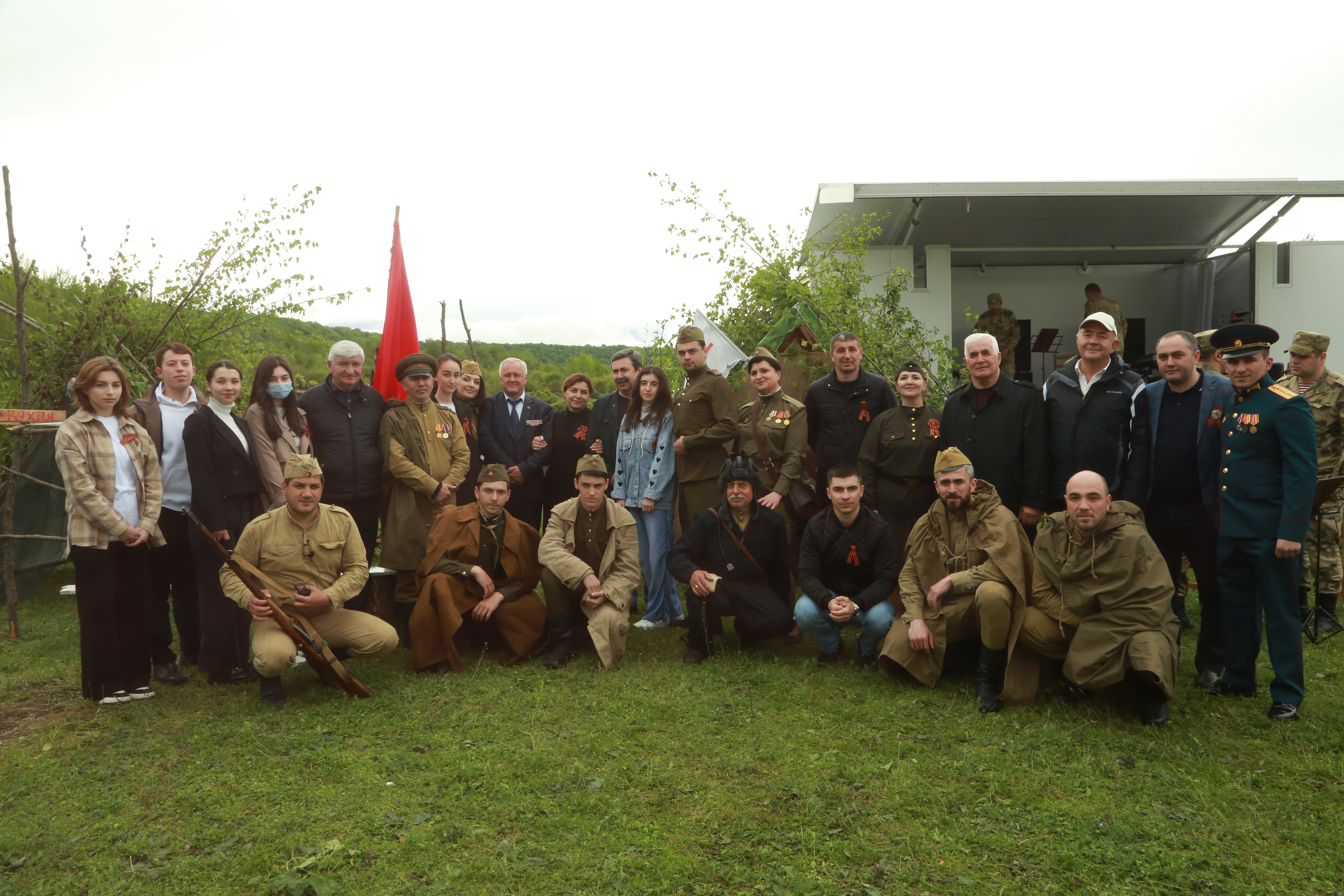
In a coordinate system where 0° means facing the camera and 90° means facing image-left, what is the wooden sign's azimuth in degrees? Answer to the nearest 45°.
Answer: approximately 0°

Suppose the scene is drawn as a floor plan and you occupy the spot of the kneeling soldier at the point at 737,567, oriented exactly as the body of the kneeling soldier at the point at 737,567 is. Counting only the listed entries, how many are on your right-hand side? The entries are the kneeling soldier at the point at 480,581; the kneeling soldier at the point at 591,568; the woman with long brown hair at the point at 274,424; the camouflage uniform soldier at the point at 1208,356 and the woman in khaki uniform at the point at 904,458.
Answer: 3

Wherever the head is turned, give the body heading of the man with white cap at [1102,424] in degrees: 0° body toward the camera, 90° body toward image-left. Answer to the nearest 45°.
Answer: approximately 0°

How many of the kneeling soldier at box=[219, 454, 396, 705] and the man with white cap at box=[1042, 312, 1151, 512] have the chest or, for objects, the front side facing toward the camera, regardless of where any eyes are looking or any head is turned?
2

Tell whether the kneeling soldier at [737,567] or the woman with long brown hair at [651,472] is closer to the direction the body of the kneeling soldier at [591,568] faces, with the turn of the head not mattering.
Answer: the kneeling soldier

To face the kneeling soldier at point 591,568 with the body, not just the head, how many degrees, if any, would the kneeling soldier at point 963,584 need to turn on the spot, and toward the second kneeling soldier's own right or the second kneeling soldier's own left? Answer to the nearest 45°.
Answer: approximately 90° to the second kneeling soldier's own right

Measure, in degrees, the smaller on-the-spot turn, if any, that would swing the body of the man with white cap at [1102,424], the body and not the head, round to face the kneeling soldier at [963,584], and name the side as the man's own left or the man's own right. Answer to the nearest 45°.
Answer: approximately 45° to the man's own right

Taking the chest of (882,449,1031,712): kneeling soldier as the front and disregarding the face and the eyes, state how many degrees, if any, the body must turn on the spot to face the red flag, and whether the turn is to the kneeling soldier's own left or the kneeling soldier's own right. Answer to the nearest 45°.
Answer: approximately 90° to the kneeling soldier's own right

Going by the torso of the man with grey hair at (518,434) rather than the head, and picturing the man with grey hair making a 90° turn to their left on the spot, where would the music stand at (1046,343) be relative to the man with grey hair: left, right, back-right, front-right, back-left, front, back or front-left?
front-left

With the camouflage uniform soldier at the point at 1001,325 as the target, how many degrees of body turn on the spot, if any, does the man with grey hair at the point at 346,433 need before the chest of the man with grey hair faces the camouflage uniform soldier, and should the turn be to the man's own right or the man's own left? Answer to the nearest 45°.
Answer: approximately 135° to the man's own left

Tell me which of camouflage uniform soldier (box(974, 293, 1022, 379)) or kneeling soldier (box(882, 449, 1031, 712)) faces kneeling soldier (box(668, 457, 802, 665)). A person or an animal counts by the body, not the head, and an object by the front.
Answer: the camouflage uniform soldier

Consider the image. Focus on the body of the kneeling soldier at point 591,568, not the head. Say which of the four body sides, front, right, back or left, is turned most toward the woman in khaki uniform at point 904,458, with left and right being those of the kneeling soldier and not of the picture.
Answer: left
